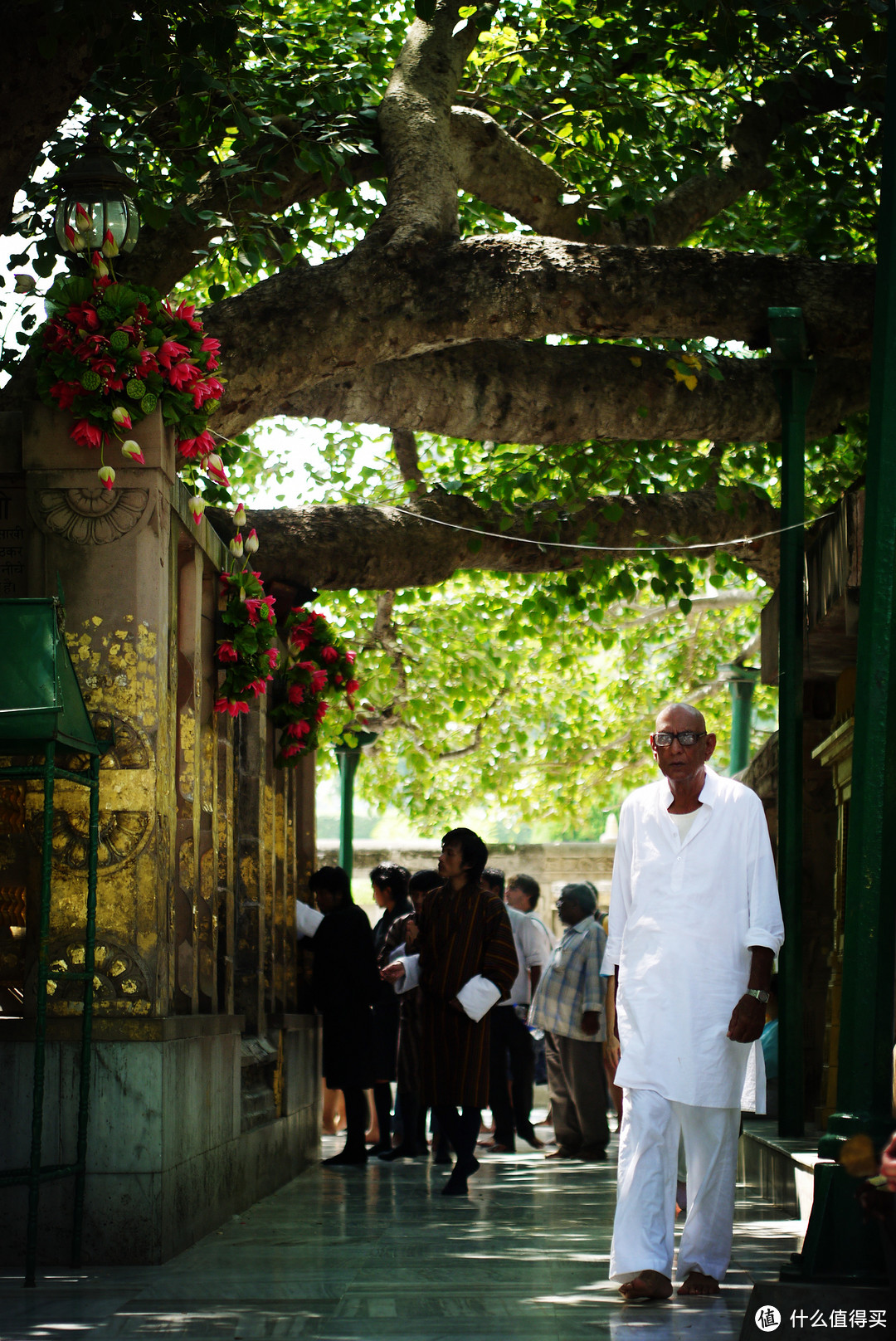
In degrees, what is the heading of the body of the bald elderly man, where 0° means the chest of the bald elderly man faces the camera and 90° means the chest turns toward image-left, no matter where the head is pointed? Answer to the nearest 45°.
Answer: approximately 0°

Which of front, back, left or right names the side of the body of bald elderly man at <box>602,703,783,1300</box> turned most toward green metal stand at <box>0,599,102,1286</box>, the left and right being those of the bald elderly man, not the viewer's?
right

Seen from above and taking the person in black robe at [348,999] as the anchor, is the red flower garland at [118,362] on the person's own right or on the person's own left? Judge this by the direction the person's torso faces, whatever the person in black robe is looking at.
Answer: on the person's own left

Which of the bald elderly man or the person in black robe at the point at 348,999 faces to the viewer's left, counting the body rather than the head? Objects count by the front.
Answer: the person in black robe

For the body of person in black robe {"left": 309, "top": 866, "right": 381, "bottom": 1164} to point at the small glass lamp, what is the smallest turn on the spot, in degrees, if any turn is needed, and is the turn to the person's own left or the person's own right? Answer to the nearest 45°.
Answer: approximately 90° to the person's own left

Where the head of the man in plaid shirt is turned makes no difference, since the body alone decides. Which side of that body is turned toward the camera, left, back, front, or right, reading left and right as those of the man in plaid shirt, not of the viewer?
left

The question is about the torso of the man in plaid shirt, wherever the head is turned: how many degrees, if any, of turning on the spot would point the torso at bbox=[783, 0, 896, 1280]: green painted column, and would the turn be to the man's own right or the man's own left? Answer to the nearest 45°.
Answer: approximately 90° to the man's own left

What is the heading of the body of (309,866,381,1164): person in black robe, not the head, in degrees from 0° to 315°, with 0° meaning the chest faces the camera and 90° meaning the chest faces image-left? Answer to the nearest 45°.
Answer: approximately 90°

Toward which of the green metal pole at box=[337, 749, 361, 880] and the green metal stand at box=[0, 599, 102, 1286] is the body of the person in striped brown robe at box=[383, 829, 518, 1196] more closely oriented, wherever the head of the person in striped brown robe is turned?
the green metal stand

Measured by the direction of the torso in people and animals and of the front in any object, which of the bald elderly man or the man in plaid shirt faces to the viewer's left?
the man in plaid shirt
